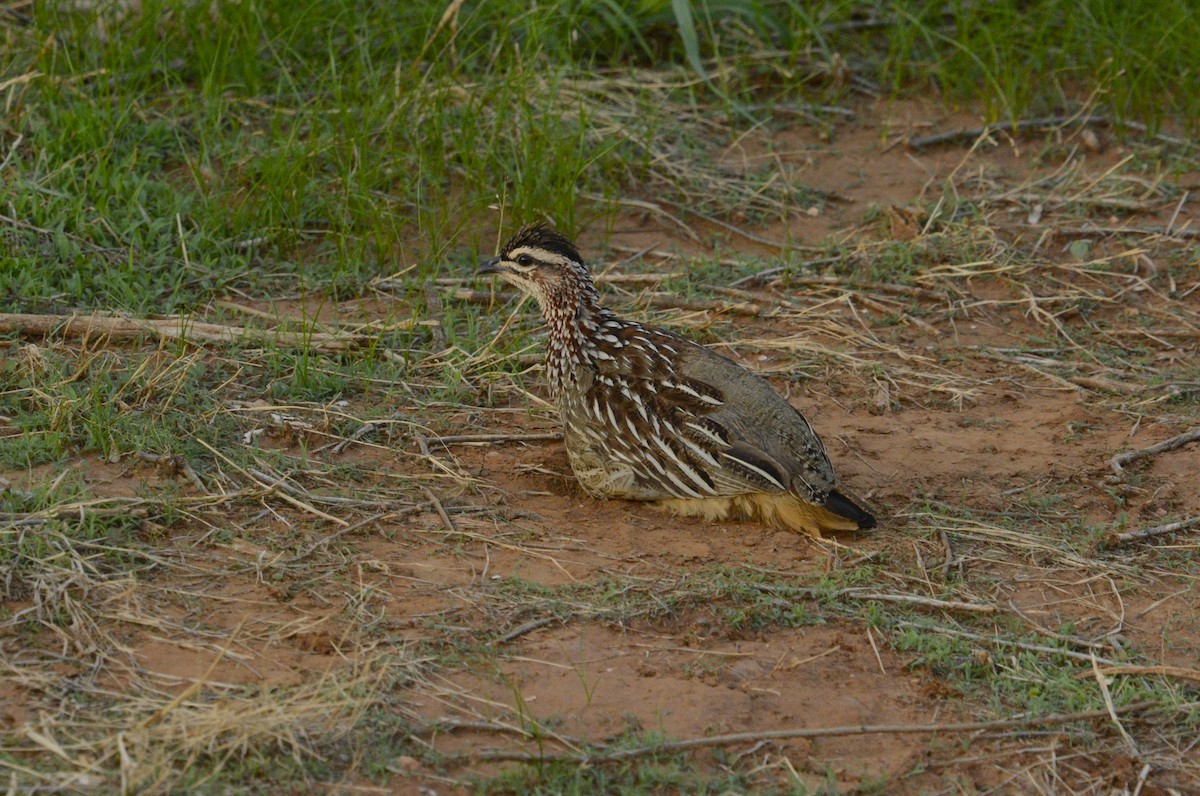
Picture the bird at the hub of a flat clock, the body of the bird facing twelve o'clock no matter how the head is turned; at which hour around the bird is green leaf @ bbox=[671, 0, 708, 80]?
The green leaf is roughly at 3 o'clock from the bird.

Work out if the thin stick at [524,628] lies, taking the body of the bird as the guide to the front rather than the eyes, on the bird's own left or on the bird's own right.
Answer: on the bird's own left

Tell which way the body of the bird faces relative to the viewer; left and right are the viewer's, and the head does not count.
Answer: facing to the left of the viewer

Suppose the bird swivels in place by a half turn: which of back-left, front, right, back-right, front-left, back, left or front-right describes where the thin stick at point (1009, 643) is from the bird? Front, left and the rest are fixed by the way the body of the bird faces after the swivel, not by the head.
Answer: front-right

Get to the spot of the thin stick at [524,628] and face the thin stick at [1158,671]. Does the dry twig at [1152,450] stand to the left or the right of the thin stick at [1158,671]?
left

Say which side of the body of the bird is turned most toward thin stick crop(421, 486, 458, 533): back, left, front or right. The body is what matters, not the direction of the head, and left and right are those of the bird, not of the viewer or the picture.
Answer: front

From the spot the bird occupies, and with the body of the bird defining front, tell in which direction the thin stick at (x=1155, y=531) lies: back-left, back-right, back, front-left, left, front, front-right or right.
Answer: back

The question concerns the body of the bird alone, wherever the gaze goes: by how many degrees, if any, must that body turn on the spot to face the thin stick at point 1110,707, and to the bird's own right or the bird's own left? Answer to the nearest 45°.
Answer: approximately 135° to the bird's own left

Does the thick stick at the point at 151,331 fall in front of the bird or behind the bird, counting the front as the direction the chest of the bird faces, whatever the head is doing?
in front

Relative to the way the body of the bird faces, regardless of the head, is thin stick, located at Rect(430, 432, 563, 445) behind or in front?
in front
